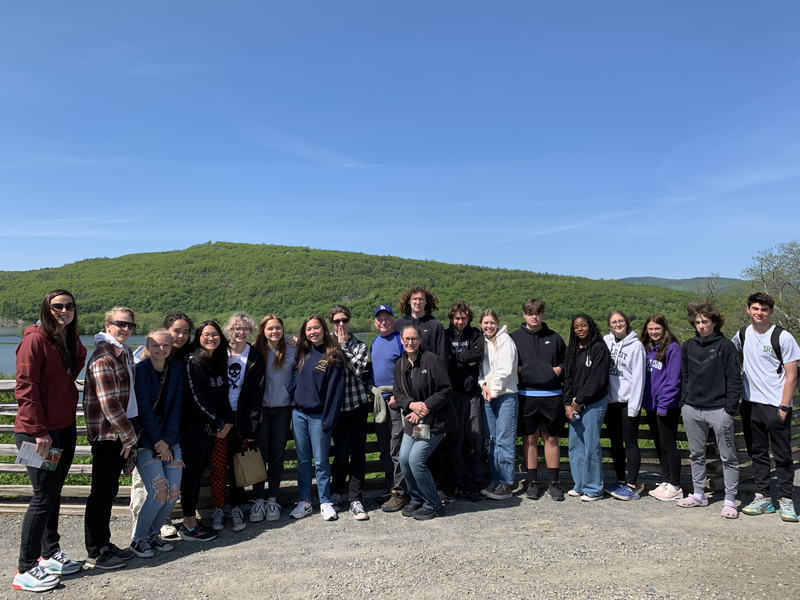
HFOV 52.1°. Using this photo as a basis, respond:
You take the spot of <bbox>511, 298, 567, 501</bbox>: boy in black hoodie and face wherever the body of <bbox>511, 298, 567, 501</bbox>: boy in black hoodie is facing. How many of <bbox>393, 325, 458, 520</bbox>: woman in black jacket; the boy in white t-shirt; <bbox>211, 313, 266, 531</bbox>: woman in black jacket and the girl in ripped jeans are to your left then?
1

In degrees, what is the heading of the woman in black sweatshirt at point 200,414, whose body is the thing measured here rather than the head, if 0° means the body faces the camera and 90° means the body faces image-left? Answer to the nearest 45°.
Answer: approximately 315°

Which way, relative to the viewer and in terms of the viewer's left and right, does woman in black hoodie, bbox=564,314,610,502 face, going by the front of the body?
facing the viewer and to the left of the viewer

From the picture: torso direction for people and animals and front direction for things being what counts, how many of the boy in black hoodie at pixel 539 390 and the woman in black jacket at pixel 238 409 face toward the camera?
2

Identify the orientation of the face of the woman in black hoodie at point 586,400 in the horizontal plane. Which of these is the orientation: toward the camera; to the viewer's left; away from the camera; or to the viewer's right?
toward the camera

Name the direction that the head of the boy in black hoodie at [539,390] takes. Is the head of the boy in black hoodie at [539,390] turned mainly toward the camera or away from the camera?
toward the camera

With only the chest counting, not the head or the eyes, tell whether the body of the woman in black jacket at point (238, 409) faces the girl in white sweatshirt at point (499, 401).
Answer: no

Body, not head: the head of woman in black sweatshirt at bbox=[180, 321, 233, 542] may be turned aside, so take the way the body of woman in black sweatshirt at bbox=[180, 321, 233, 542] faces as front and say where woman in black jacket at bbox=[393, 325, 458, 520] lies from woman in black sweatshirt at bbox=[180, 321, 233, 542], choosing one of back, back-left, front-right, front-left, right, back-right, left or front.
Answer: front-left

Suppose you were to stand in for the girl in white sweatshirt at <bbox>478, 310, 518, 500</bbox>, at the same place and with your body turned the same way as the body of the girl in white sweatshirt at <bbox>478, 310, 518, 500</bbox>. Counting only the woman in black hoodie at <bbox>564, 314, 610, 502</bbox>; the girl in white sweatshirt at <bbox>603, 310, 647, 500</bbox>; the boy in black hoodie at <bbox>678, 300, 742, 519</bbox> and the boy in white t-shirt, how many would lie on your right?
0

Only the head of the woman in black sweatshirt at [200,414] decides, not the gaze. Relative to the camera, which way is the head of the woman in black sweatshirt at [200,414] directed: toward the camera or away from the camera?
toward the camera

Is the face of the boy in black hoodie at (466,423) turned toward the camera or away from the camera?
toward the camera

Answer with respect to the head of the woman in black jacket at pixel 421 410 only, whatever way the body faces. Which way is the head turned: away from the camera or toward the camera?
toward the camera

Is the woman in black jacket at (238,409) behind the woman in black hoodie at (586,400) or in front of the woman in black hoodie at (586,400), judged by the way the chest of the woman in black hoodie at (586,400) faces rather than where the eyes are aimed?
in front

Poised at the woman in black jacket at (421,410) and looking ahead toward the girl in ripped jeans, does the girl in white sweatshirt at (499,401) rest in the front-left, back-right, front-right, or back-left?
back-right

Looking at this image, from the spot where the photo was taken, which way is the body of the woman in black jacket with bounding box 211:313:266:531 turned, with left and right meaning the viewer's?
facing the viewer

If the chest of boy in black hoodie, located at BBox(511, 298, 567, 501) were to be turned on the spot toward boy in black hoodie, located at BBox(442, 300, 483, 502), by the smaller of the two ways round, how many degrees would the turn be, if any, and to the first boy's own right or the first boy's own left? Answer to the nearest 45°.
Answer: approximately 90° to the first boy's own right

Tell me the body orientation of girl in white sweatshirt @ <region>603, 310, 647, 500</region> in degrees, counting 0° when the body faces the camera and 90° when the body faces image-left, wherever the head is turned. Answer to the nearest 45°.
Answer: approximately 45°

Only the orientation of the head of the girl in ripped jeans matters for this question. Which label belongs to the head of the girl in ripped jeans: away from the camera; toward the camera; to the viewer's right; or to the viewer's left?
toward the camera

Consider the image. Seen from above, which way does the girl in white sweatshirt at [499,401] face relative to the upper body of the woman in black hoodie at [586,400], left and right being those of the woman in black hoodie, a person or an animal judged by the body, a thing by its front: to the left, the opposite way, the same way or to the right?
the same way

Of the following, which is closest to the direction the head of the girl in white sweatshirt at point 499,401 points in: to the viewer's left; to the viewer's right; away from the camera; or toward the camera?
toward the camera
